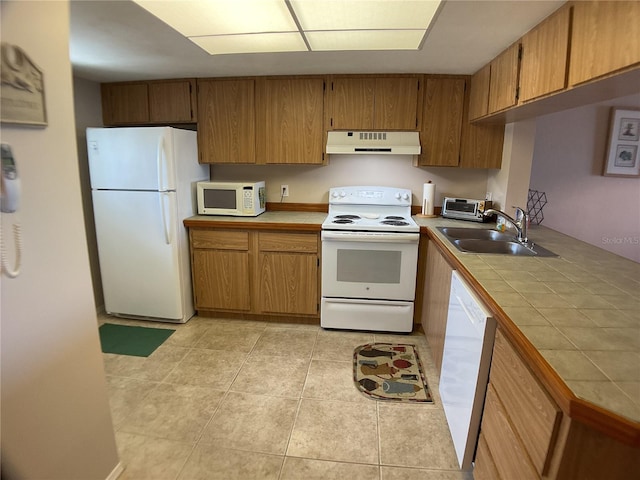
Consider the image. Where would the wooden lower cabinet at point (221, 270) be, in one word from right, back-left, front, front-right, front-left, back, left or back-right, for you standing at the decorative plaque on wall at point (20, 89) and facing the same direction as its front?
left

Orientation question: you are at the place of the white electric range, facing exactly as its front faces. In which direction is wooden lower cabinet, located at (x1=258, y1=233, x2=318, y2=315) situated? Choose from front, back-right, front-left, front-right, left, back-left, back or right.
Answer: right

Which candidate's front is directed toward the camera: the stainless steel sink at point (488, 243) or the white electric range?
the white electric range

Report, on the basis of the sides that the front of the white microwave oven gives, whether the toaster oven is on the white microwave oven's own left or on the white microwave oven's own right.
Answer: on the white microwave oven's own left

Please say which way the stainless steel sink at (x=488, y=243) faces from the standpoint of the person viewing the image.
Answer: facing to the left of the viewer

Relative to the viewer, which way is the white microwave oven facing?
toward the camera

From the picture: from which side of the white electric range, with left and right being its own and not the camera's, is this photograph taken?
front

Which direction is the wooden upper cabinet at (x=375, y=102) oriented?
toward the camera

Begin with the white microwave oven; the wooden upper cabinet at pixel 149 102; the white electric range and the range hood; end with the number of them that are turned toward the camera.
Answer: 4

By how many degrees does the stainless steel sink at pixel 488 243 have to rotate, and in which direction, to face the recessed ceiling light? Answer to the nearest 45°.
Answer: approximately 45° to its left

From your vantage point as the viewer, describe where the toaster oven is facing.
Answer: facing the viewer and to the left of the viewer

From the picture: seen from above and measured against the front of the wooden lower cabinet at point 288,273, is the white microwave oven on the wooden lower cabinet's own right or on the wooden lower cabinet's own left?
on the wooden lower cabinet's own right

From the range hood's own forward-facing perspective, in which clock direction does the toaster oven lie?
The toaster oven is roughly at 9 o'clock from the range hood.

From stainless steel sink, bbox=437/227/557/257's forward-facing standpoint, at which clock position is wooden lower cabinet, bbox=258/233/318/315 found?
The wooden lower cabinet is roughly at 12 o'clock from the stainless steel sink.

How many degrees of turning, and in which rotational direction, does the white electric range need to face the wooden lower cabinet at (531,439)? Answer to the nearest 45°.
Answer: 0° — it already faces it

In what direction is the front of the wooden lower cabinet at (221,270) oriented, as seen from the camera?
facing the viewer

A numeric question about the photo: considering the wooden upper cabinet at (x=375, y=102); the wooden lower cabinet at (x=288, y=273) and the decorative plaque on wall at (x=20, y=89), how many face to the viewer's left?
0
